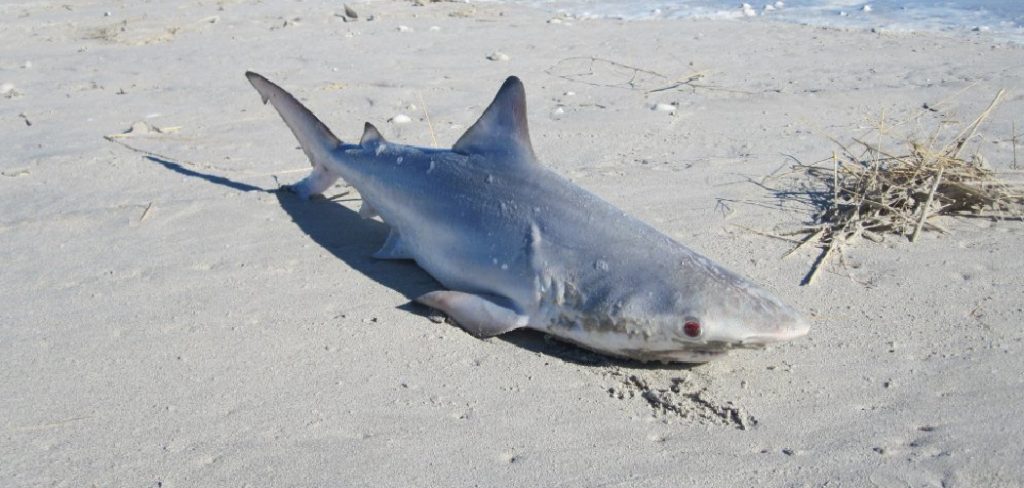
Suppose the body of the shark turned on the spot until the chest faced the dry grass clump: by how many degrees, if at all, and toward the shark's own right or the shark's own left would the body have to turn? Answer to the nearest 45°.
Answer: approximately 90° to the shark's own left

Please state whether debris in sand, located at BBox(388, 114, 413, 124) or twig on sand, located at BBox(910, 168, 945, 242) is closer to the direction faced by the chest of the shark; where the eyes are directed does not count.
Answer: the twig on sand

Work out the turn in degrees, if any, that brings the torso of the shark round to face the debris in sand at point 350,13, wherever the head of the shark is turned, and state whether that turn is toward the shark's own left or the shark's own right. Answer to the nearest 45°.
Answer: approximately 135° to the shark's own left

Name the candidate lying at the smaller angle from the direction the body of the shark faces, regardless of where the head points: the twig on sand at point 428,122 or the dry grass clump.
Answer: the dry grass clump

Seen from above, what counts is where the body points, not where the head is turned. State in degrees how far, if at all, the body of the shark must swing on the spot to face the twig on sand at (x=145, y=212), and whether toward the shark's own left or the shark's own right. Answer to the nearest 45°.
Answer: approximately 180°

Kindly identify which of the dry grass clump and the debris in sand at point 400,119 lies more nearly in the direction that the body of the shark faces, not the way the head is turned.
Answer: the dry grass clump

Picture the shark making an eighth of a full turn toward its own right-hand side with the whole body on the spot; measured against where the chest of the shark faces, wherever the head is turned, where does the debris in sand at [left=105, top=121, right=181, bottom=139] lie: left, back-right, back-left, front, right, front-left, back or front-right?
back-right

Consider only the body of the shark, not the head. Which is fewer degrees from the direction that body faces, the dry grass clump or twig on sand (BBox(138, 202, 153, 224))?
the dry grass clump

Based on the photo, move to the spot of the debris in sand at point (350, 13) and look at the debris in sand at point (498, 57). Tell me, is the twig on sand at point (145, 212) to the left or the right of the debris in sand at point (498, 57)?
right

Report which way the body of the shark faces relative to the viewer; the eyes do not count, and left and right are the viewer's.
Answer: facing the viewer and to the right of the viewer

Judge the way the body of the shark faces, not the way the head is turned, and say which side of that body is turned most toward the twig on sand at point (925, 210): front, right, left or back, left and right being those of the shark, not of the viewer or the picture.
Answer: left

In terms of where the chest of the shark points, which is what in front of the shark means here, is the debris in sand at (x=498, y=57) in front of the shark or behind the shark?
behind

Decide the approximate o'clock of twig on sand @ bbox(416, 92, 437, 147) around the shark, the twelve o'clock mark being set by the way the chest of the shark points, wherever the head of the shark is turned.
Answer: The twig on sand is roughly at 7 o'clock from the shark.
